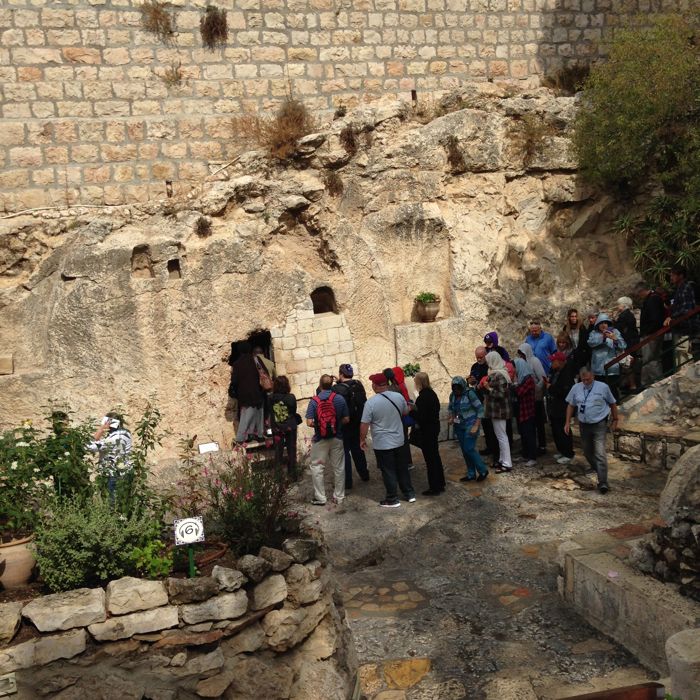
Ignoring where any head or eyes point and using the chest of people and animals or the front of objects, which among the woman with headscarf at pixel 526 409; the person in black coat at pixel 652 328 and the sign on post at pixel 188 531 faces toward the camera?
the sign on post

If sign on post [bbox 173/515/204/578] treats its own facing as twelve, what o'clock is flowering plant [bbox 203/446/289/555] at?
The flowering plant is roughly at 7 o'clock from the sign on post.

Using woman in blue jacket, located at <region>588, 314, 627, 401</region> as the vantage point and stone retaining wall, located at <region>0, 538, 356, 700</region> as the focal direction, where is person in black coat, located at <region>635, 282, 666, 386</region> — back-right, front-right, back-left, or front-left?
back-left

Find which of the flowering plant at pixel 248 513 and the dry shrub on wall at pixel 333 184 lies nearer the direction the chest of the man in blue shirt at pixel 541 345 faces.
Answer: the flowering plant

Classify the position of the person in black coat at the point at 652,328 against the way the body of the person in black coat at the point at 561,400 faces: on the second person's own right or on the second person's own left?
on the second person's own right

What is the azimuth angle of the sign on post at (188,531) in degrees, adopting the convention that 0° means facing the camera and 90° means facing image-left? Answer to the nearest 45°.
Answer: approximately 0°

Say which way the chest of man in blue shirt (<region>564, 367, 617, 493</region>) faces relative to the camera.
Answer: toward the camera

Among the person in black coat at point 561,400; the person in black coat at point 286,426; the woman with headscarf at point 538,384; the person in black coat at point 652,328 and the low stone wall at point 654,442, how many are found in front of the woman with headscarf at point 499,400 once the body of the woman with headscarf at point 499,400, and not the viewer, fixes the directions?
1

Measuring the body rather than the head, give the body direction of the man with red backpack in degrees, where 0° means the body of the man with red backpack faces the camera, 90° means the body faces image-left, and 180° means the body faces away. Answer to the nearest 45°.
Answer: approximately 180°

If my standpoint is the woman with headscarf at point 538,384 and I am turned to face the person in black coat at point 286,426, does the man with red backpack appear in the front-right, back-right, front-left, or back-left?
front-left

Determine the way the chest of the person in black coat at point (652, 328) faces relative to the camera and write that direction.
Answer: to the viewer's left

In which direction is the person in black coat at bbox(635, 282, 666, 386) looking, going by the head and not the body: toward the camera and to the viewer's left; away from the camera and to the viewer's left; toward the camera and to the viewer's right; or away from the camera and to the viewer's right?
toward the camera and to the viewer's left

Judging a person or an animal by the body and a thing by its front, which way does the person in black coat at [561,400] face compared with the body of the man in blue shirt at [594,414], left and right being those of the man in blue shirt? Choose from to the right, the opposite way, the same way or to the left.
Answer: to the right

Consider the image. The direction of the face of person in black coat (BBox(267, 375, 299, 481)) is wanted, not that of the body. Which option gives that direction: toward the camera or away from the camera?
away from the camera

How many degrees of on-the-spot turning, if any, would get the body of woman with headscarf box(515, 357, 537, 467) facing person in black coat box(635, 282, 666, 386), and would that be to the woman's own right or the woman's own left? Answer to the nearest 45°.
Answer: approximately 135° to the woman's own right
